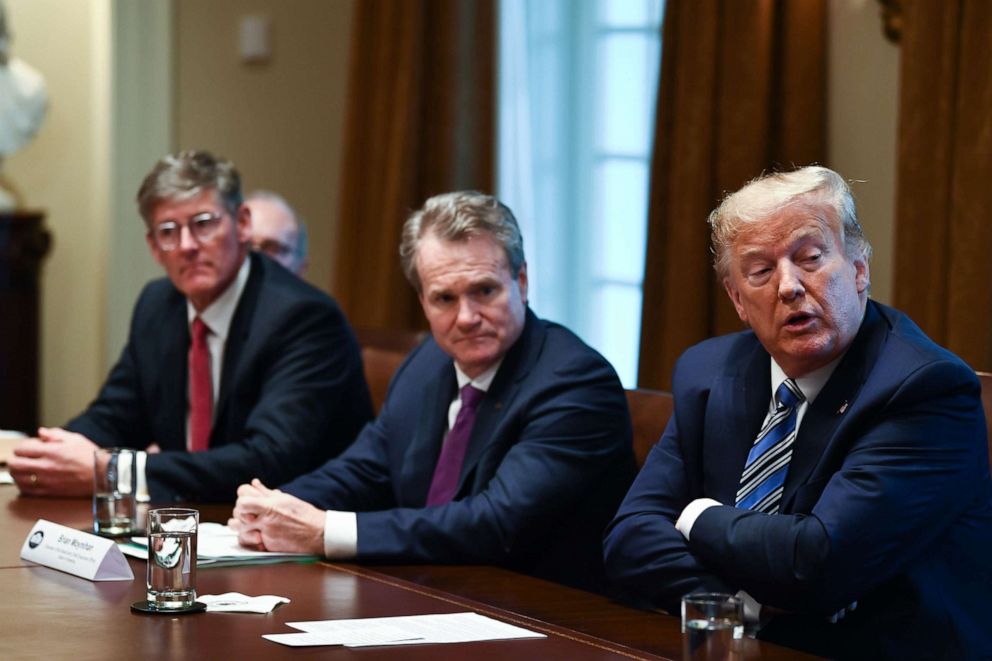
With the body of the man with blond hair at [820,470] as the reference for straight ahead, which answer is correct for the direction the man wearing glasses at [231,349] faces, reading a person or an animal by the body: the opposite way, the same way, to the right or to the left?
the same way

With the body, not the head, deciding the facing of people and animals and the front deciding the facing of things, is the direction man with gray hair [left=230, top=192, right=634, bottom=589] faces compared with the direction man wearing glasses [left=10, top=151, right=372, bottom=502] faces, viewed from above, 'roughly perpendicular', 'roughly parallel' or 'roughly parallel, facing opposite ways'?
roughly parallel

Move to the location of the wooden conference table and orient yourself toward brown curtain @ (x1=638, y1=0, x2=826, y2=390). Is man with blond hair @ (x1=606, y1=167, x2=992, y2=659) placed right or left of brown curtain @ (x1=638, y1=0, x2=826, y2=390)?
right

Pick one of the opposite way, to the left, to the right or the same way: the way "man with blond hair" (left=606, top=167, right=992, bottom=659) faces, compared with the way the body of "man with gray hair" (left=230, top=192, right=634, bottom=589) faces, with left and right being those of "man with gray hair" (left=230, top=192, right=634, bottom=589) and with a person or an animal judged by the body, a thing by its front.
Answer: the same way

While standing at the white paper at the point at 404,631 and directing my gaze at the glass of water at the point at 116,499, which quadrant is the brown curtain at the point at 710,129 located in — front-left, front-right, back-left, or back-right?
front-right

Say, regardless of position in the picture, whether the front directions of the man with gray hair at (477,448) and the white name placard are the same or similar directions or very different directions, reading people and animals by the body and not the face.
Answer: same or similar directions

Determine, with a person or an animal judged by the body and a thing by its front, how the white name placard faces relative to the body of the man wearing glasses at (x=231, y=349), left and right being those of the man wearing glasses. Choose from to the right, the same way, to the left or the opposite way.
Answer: the same way

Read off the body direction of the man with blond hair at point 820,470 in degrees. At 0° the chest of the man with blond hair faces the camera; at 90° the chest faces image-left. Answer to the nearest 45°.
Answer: approximately 45°

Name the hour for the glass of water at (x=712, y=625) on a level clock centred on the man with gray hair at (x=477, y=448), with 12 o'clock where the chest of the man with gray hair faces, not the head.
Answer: The glass of water is roughly at 10 o'clock from the man with gray hair.

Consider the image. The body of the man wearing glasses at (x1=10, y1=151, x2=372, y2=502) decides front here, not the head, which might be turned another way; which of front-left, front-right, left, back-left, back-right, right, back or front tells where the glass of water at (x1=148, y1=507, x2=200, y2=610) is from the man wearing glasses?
front-left

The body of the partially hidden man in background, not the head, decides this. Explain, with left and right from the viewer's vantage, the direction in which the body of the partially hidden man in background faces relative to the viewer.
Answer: facing the viewer and to the left of the viewer

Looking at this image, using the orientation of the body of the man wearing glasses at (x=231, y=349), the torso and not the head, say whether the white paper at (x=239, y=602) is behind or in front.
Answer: in front
